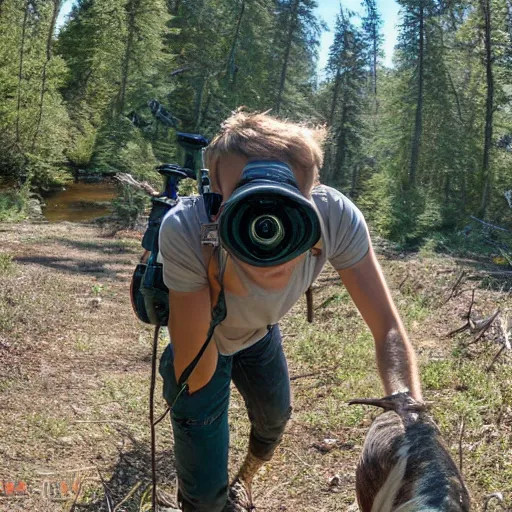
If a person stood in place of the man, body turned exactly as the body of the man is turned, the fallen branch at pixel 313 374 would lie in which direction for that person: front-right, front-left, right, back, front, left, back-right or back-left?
back

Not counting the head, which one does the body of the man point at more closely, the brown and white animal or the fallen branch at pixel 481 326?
the brown and white animal

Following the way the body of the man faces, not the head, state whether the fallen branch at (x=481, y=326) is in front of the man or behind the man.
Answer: behind

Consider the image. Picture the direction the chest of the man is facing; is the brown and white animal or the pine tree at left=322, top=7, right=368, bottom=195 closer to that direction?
the brown and white animal

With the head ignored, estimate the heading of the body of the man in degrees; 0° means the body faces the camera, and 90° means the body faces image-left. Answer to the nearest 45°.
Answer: approximately 0°

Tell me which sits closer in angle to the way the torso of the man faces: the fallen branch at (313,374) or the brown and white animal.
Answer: the brown and white animal

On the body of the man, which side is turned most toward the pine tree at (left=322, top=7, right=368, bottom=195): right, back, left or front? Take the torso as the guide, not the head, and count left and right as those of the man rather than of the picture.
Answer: back

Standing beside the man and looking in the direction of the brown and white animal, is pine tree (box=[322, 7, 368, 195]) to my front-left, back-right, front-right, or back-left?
back-left
